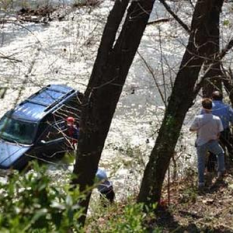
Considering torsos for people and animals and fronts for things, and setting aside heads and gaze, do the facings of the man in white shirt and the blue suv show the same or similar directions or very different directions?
very different directions

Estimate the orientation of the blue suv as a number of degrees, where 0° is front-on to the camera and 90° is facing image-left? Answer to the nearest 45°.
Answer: approximately 45°

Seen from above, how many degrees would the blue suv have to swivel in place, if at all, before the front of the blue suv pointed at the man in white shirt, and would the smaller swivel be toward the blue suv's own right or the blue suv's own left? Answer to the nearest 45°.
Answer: approximately 90° to the blue suv's own left

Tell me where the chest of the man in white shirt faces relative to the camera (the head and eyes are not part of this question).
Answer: away from the camera

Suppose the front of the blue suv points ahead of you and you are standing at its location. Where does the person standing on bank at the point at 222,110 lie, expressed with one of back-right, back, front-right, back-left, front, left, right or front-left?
left

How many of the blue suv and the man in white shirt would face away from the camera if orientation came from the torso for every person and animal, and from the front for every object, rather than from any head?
1

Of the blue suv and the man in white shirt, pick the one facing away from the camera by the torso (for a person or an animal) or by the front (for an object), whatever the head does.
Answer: the man in white shirt

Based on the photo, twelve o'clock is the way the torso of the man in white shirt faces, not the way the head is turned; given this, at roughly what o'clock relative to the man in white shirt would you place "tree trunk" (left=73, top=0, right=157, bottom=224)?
The tree trunk is roughly at 7 o'clock from the man in white shirt.

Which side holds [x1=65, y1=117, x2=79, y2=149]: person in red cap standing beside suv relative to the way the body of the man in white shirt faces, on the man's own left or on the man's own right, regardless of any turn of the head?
on the man's own left
